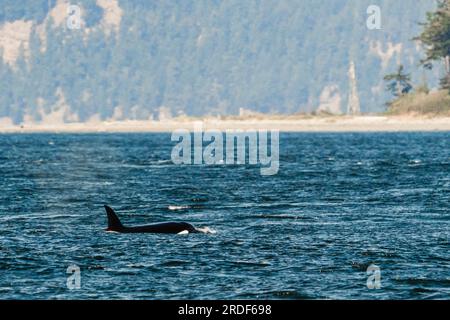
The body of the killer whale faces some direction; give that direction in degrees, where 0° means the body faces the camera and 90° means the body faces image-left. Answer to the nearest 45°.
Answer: approximately 270°
